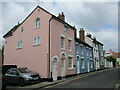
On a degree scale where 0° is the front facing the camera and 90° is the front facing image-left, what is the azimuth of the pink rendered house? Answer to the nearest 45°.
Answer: approximately 315°

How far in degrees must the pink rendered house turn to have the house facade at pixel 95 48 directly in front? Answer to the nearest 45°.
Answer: approximately 90° to its left

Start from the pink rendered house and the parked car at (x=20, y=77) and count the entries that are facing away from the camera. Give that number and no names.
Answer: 0

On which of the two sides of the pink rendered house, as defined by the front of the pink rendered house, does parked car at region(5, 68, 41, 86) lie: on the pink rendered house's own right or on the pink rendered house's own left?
on the pink rendered house's own right
